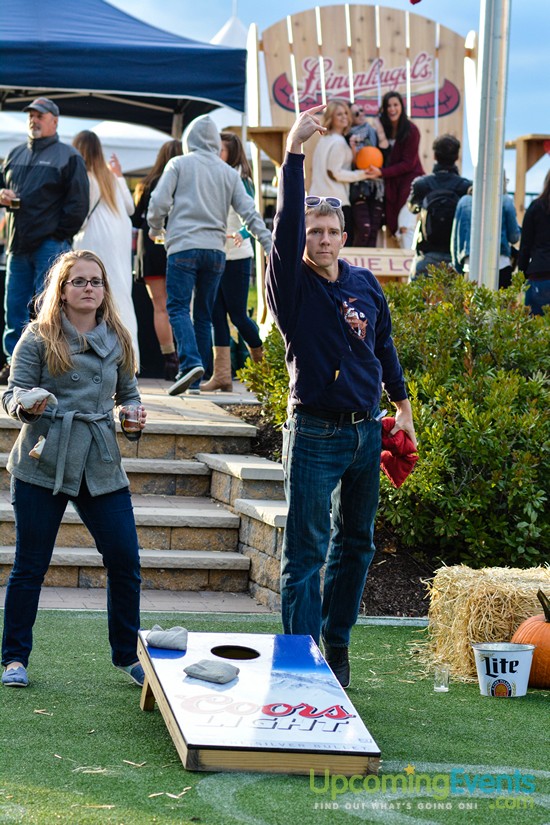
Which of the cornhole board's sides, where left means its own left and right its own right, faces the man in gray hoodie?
back

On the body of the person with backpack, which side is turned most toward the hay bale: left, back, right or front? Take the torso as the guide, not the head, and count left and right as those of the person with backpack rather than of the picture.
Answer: back

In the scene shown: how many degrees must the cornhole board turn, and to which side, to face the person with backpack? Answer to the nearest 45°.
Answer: approximately 180°

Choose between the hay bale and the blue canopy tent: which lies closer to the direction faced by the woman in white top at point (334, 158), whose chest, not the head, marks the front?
the hay bale

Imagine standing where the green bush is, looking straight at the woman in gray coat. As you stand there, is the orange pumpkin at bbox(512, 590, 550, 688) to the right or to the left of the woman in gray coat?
left

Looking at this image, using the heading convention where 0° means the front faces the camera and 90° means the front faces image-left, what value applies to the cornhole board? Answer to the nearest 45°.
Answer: approximately 0°

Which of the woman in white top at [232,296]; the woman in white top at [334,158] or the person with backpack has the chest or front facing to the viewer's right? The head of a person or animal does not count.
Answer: the woman in white top at [334,158]

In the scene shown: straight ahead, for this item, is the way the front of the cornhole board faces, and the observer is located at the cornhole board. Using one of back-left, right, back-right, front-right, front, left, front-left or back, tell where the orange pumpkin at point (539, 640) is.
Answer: back-left

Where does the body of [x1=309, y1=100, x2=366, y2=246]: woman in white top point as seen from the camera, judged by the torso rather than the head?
to the viewer's right

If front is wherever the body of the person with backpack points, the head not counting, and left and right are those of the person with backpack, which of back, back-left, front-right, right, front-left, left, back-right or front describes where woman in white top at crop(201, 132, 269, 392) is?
back-left

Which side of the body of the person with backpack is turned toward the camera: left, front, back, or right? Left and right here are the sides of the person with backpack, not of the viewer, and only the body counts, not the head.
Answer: back

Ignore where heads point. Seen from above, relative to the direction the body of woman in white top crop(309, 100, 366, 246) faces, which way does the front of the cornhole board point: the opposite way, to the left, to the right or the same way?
to the right

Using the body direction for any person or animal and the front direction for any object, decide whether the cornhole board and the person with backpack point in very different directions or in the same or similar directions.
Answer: very different directions
